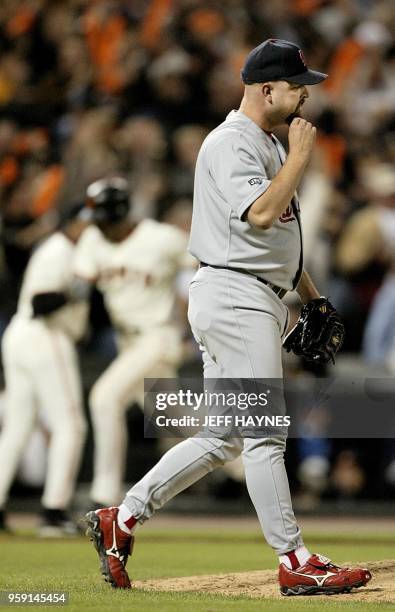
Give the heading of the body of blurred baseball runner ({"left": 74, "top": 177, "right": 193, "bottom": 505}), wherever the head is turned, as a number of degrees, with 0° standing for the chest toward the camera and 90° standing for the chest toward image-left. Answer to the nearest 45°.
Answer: approximately 45°
